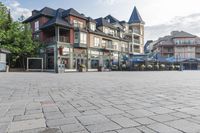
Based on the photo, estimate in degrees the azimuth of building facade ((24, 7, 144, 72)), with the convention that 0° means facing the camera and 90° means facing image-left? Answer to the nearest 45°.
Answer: approximately 315°

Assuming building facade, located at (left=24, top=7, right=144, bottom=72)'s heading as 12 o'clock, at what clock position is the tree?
The tree is roughly at 4 o'clock from the building facade.
